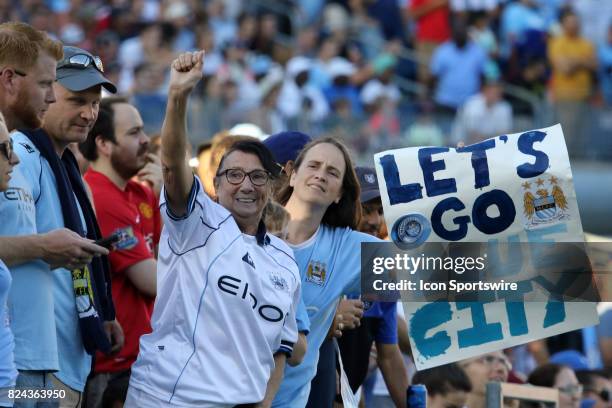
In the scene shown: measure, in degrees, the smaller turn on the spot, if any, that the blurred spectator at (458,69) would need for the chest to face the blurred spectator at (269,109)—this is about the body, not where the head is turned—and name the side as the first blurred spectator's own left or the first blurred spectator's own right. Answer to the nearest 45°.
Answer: approximately 45° to the first blurred spectator's own right

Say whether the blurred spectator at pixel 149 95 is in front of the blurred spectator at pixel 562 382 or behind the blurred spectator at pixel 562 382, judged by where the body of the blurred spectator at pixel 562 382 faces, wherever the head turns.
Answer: behind

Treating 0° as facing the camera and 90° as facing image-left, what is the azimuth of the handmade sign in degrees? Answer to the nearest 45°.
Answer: approximately 0°

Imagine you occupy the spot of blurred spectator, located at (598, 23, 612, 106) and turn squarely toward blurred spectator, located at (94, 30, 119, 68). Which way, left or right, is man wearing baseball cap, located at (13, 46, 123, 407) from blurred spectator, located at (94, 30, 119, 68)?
left

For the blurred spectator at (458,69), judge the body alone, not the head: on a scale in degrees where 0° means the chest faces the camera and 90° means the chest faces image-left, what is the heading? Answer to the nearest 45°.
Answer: approximately 0°
